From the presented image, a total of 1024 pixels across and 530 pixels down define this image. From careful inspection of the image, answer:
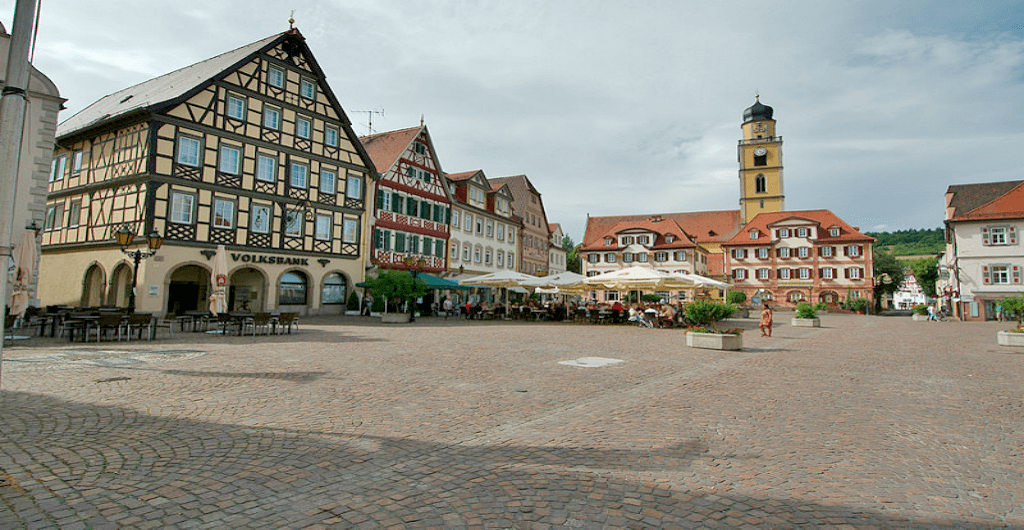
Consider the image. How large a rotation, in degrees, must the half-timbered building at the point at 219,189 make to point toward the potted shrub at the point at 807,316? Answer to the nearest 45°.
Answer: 0° — it already faces it

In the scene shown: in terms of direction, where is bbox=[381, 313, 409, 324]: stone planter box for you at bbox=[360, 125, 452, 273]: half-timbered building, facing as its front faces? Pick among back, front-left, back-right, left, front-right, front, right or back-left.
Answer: front-right

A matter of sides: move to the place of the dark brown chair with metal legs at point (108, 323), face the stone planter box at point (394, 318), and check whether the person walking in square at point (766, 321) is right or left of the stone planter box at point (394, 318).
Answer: right

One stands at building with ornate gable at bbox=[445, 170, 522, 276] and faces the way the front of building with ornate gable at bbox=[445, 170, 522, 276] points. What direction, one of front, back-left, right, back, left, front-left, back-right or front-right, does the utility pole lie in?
front-right

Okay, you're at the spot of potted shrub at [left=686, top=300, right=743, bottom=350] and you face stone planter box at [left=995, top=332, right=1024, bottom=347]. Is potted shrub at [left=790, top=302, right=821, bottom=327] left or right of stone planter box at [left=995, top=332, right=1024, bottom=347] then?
left

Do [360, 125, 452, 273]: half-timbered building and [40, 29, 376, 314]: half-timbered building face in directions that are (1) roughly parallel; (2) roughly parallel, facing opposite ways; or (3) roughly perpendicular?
roughly parallel

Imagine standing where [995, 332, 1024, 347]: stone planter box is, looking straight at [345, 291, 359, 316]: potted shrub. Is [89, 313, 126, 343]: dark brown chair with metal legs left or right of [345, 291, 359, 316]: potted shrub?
left

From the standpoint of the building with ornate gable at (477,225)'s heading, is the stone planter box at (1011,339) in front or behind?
in front

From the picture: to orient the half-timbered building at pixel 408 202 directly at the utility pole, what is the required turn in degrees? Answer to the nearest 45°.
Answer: approximately 45° to its right

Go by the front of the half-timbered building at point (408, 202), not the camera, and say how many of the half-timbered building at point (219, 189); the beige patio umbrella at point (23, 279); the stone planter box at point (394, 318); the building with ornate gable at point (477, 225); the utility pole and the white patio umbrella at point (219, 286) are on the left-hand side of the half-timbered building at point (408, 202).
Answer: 1

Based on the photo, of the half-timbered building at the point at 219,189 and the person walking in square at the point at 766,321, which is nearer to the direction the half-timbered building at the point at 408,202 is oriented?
the person walking in square

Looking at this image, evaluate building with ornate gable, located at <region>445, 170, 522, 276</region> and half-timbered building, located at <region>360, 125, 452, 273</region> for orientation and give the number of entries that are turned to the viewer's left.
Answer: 0

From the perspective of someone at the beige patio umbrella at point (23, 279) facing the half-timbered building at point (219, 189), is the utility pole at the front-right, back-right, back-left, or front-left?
back-right

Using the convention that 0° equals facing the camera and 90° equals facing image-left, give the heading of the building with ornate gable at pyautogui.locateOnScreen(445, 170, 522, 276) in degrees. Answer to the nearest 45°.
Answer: approximately 315°

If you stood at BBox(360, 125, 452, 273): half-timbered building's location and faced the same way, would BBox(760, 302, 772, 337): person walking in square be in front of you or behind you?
in front

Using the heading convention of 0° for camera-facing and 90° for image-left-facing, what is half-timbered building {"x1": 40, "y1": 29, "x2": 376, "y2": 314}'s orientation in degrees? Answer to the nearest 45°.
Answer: approximately 315°

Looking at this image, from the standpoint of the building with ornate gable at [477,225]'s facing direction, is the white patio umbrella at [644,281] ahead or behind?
ahead

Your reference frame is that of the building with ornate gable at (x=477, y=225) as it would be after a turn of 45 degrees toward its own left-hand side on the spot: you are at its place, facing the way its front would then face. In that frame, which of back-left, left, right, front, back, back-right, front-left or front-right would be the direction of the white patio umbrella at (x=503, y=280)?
right

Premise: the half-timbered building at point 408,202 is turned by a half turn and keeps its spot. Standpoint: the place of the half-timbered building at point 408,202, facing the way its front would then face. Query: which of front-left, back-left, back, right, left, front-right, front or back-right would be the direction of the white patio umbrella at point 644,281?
back
